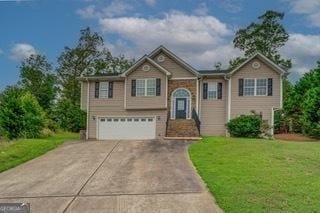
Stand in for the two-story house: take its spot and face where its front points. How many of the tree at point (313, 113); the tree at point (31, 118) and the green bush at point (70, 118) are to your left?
1

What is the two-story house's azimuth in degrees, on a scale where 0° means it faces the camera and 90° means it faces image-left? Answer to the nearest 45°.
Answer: approximately 0°

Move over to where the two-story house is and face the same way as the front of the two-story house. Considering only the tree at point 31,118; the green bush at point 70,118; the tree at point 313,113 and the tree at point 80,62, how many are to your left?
1

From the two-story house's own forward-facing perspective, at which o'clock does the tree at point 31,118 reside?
The tree is roughly at 3 o'clock from the two-story house.

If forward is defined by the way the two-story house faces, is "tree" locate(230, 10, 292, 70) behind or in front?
behind

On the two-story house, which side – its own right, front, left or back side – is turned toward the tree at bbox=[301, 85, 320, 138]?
left
